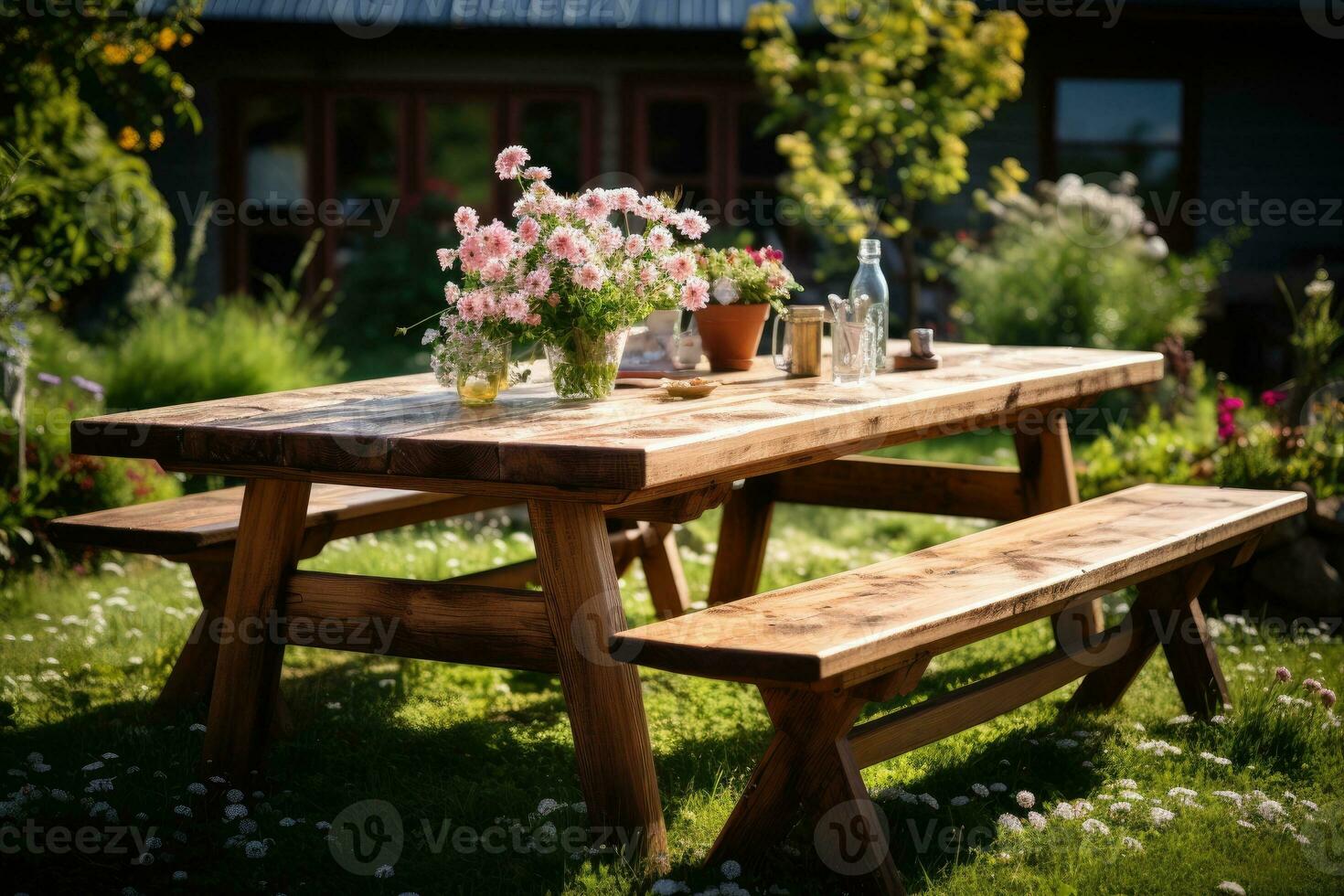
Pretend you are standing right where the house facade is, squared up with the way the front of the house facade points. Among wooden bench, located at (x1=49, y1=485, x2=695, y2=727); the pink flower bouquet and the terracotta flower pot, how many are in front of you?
3

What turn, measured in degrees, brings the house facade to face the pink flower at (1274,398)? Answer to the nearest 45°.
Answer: approximately 45° to its left

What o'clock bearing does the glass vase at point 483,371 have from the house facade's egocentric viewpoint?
The glass vase is roughly at 12 o'clock from the house facade.

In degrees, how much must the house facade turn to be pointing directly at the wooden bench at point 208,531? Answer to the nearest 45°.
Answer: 0° — it already faces it

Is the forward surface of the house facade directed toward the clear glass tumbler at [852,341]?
yes

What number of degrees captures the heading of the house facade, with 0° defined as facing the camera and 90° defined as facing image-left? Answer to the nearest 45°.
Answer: approximately 0°

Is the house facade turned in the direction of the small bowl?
yes
